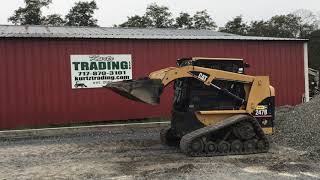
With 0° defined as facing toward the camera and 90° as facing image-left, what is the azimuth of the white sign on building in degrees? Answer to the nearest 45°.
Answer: approximately 0°

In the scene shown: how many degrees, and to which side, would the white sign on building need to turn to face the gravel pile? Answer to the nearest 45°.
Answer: approximately 45° to its left
